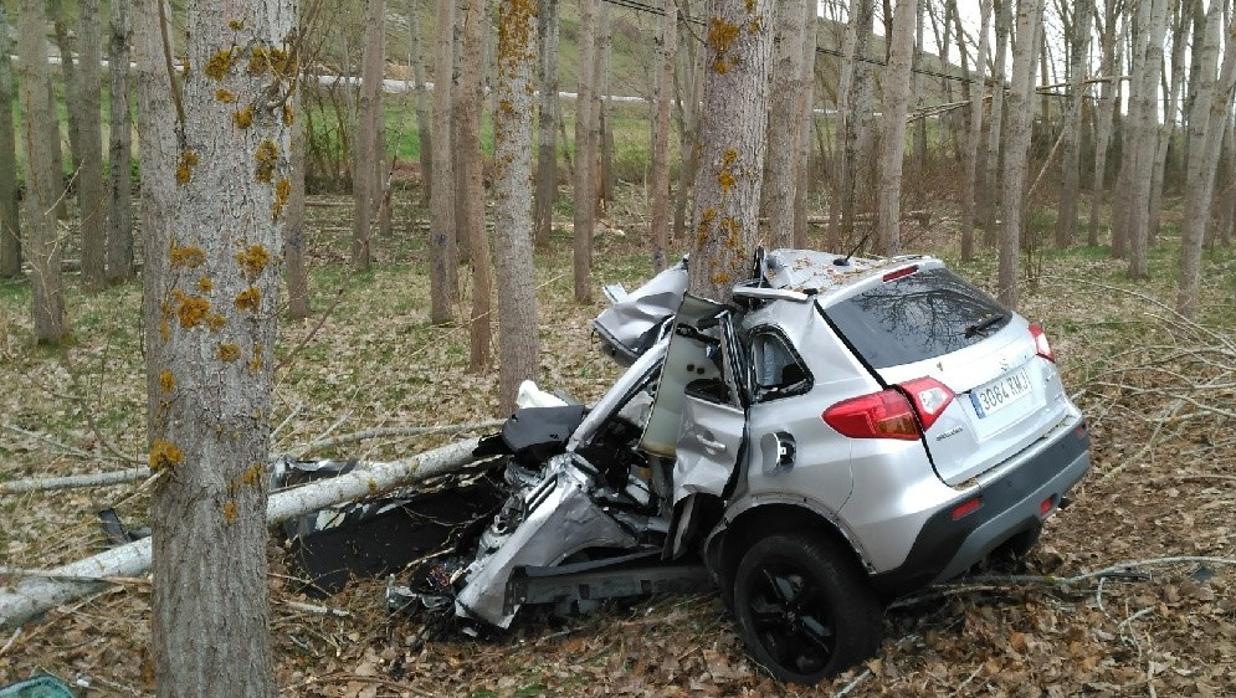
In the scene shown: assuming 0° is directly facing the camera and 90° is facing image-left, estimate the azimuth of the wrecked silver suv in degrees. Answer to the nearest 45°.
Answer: approximately 135°

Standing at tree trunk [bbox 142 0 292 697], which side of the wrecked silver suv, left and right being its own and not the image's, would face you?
left

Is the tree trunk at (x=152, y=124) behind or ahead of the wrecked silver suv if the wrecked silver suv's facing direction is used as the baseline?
ahead

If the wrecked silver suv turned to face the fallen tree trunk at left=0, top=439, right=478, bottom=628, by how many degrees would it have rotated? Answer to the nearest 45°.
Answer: approximately 45° to its left

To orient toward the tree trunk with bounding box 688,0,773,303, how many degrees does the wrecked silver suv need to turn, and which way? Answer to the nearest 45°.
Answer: approximately 45° to its right

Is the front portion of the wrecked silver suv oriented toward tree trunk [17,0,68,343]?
yes

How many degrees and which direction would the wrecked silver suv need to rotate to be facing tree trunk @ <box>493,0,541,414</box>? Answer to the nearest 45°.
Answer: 0° — it already faces it
